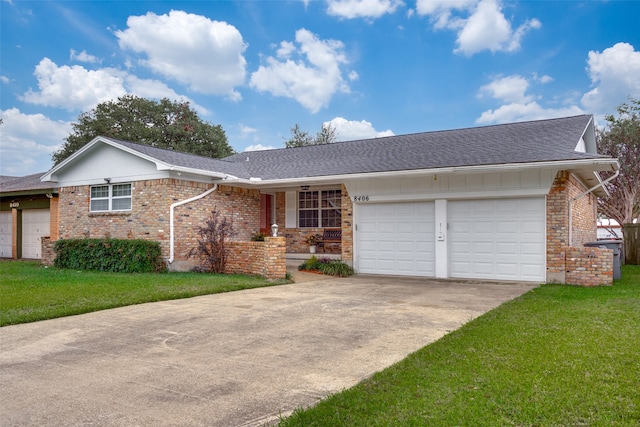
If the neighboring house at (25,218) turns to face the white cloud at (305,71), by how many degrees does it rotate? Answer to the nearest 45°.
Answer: approximately 135° to its left

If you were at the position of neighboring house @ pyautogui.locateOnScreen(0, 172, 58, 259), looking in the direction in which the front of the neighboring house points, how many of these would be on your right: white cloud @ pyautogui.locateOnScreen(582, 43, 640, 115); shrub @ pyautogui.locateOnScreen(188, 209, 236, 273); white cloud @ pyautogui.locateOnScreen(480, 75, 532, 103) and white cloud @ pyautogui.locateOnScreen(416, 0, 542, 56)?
0

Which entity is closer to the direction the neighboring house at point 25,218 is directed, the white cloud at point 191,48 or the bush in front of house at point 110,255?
the bush in front of house

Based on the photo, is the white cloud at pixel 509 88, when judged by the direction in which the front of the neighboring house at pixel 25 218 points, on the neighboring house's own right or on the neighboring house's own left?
on the neighboring house's own left

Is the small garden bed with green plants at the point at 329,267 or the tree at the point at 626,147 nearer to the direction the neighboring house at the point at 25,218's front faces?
the small garden bed with green plants

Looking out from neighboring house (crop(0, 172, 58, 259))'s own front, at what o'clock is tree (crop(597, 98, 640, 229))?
The tree is roughly at 8 o'clock from the neighboring house.

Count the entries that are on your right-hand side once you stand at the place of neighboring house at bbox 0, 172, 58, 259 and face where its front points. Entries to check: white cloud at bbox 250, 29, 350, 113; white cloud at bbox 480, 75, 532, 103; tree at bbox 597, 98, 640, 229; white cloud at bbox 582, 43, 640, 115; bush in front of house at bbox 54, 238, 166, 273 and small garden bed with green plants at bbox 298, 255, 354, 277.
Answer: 0

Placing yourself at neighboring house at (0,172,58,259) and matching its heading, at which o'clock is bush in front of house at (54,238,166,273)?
The bush in front of house is roughly at 10 o'clock from the neighboring house.

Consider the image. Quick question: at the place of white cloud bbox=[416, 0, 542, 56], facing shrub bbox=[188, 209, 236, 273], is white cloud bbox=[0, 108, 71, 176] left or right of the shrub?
right

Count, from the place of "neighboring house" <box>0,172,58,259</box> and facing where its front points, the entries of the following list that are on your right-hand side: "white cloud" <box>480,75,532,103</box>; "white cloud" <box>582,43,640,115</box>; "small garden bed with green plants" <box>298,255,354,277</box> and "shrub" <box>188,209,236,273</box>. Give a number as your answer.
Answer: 0

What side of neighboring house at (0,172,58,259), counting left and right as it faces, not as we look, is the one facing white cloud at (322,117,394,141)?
back

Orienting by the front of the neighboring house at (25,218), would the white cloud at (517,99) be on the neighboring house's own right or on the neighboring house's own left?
on the neighboring house's own left

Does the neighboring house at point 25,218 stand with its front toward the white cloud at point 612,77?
no

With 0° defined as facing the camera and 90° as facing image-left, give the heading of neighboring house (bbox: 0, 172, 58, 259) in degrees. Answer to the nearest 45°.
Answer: approximately 45°

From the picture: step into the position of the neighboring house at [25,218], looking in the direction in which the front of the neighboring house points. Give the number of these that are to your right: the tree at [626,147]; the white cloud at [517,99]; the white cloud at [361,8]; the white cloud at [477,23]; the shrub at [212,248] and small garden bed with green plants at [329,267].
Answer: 0

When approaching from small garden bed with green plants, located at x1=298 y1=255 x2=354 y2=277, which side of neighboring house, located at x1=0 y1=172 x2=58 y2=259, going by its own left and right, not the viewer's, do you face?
left
